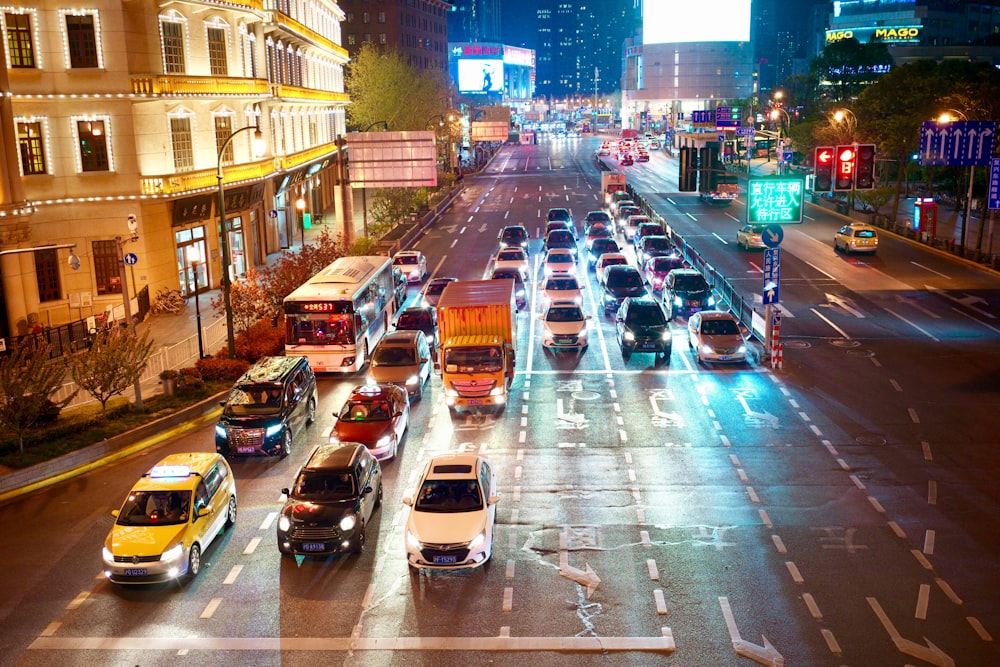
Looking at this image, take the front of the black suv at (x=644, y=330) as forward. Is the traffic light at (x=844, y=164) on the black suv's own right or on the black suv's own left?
on the black suv's own left

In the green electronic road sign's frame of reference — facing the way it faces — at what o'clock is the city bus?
The city bus is roughly at 2 o'clock from the green electronic road sign.

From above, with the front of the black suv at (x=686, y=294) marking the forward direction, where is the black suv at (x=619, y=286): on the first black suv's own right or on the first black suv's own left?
on the first black suv's own right

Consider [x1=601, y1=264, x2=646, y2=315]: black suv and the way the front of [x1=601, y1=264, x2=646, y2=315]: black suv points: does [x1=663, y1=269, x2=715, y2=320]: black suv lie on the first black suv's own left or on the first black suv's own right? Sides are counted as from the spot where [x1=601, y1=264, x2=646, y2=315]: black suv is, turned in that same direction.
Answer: on the first black suv's own left
